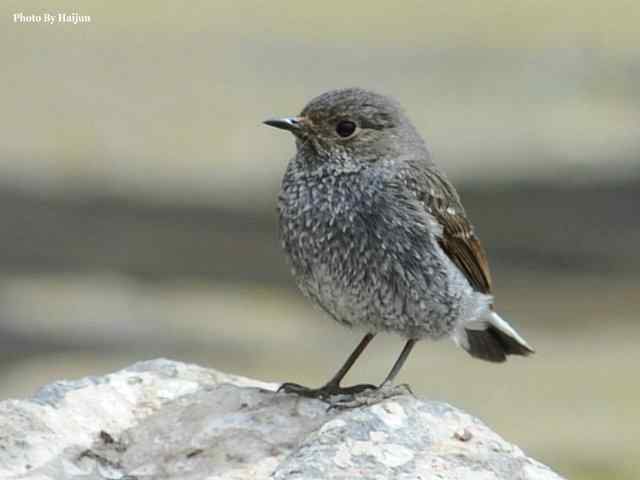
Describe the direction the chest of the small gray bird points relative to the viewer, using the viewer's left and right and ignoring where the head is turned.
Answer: facing the viewer and to the left of the viewer
